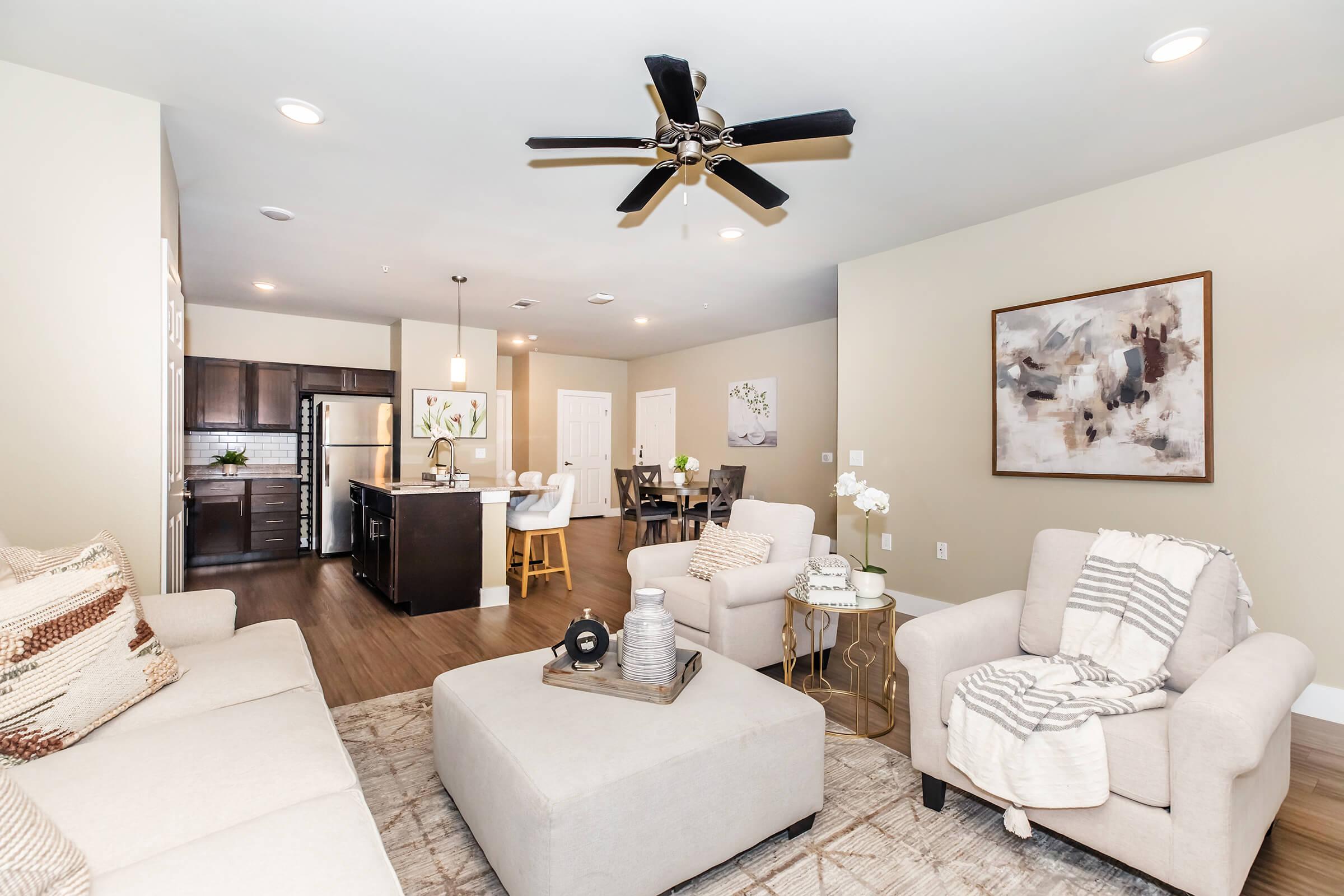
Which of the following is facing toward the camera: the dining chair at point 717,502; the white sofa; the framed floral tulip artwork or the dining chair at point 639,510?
the framed floral tulip artwork

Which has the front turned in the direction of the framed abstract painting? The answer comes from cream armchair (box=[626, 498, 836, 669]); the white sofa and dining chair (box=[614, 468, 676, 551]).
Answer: the white sofa

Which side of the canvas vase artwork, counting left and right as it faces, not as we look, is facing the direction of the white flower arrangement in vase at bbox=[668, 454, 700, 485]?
front

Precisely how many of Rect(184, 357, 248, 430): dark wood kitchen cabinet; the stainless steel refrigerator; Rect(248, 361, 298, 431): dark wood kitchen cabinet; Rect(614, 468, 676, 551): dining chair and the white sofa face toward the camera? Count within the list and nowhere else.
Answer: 3

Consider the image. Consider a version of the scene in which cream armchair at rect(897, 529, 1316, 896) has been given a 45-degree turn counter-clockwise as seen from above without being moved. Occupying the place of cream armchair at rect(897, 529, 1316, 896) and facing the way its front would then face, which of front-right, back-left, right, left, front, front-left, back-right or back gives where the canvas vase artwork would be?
back-right

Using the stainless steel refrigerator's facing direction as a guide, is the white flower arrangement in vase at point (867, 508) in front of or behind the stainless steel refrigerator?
in front

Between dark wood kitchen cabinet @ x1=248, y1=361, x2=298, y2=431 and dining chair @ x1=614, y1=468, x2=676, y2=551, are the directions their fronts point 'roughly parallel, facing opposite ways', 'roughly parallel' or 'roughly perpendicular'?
roughly perpendicular

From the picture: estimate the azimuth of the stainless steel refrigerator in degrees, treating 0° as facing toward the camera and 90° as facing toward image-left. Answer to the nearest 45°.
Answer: approximately 0°

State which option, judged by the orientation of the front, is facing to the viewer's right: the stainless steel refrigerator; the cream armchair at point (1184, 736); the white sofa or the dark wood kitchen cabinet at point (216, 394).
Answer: the white sofa

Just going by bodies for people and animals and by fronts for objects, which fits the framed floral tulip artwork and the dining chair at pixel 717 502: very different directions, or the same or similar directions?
very different directions

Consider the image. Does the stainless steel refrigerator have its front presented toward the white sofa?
yes

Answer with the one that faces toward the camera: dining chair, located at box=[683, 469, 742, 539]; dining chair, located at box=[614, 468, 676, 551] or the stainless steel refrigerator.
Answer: the stainless steel refrigerator

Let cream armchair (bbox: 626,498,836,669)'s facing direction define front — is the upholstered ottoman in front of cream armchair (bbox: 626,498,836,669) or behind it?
in front

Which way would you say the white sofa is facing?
to the viewer's right

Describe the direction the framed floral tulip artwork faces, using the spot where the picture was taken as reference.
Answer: facing the viewer
